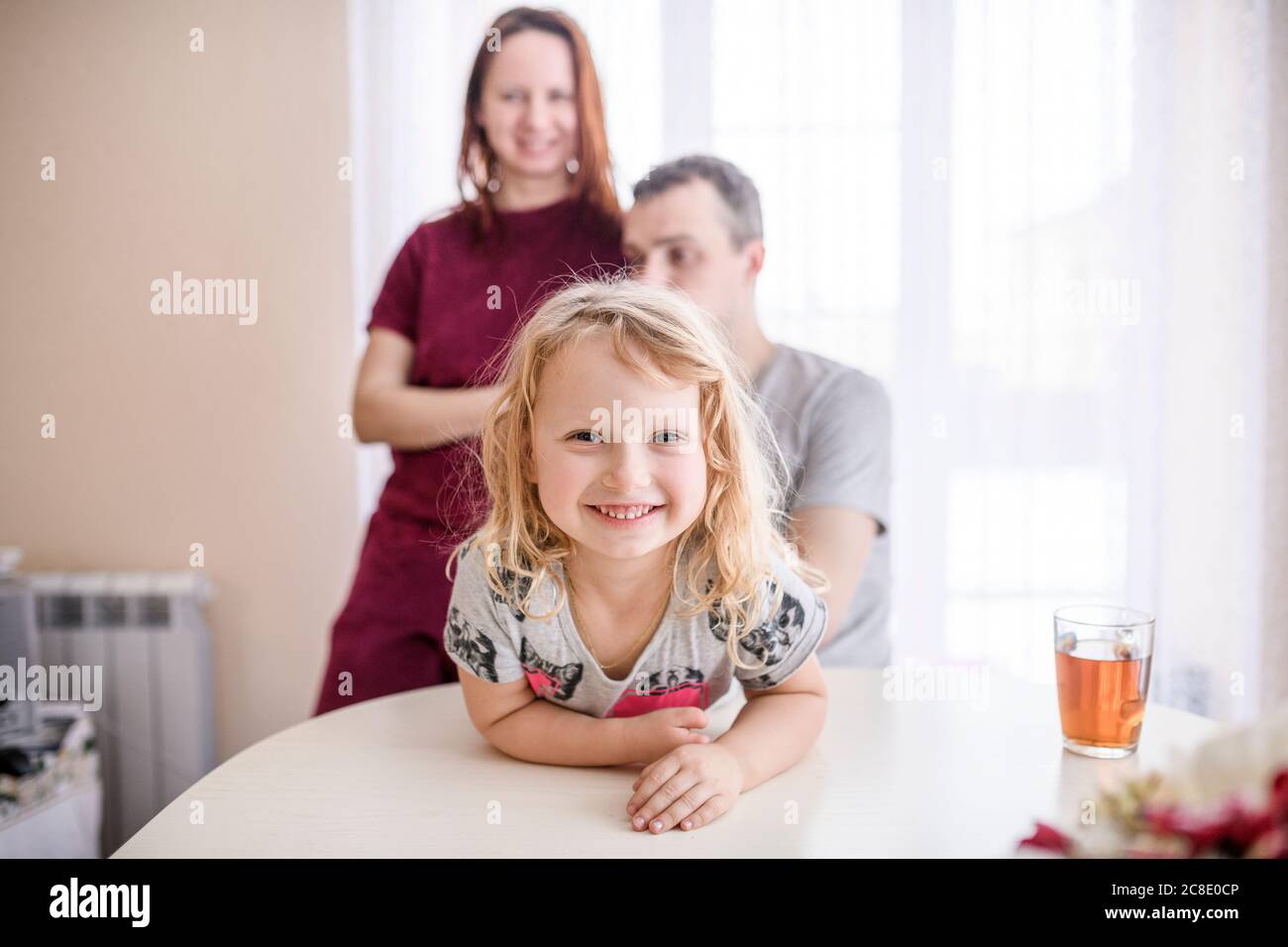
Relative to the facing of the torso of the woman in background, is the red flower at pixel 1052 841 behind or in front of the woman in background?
in front

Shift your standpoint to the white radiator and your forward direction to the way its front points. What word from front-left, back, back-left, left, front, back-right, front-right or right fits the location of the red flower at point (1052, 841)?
front

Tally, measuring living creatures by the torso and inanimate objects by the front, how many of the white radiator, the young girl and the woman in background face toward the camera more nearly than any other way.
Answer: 3

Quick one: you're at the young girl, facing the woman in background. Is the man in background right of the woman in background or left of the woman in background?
right

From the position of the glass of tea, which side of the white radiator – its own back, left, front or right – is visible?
front

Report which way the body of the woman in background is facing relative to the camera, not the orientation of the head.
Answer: toward the camera

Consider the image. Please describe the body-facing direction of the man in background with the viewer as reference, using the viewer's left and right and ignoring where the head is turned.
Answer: facing the viewer and to the left of the viewer

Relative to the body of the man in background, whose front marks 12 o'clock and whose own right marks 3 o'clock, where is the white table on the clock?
The white table is roughly at 11 o'clock from the man in background.

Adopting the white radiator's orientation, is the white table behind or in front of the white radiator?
in front

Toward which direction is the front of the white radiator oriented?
toward the camera

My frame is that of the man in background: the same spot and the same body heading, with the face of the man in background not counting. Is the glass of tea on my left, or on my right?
on my left
